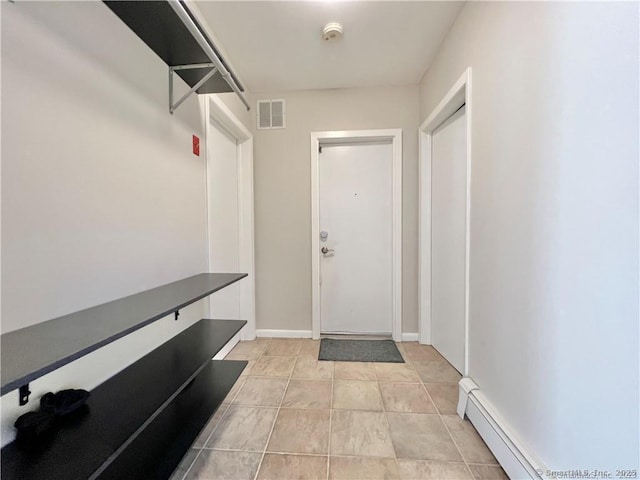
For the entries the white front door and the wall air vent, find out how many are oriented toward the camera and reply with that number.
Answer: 2

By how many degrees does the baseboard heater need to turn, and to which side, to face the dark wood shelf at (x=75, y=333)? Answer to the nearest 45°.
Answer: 0° — it already faces it

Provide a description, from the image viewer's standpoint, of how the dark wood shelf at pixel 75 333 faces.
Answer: facing the viewer and to the right of the viewer

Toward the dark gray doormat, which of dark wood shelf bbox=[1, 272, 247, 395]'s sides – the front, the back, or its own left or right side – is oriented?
left

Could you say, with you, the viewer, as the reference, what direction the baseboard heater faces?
facing the viewer and to the left of the viewer

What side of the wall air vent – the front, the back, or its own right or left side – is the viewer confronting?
front

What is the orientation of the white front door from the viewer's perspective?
toward the camera

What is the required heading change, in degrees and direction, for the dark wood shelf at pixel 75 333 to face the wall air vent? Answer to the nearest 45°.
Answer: approximately 90° to its left

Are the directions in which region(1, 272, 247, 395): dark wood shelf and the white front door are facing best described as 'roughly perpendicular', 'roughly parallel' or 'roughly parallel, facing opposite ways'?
roughly perpendicular

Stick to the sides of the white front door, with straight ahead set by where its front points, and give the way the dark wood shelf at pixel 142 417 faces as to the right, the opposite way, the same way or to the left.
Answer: to the left

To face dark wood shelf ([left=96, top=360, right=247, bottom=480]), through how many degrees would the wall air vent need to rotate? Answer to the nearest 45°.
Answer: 0° — it already faces it

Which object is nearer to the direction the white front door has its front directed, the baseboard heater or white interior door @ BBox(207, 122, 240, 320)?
the baseboard heater
